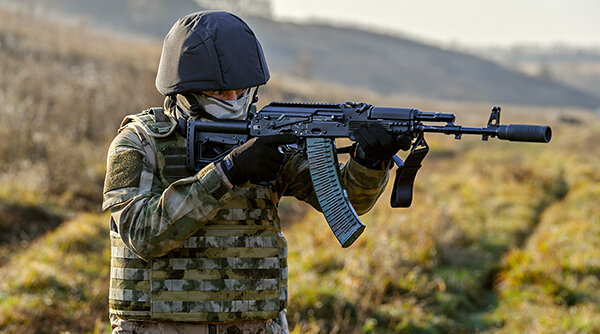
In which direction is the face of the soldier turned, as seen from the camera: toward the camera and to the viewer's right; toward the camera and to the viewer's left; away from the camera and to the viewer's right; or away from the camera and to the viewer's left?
toward the camera and to the viewer's right

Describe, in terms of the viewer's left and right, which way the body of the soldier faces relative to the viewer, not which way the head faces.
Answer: facing the viewer and to the right of the viewer
